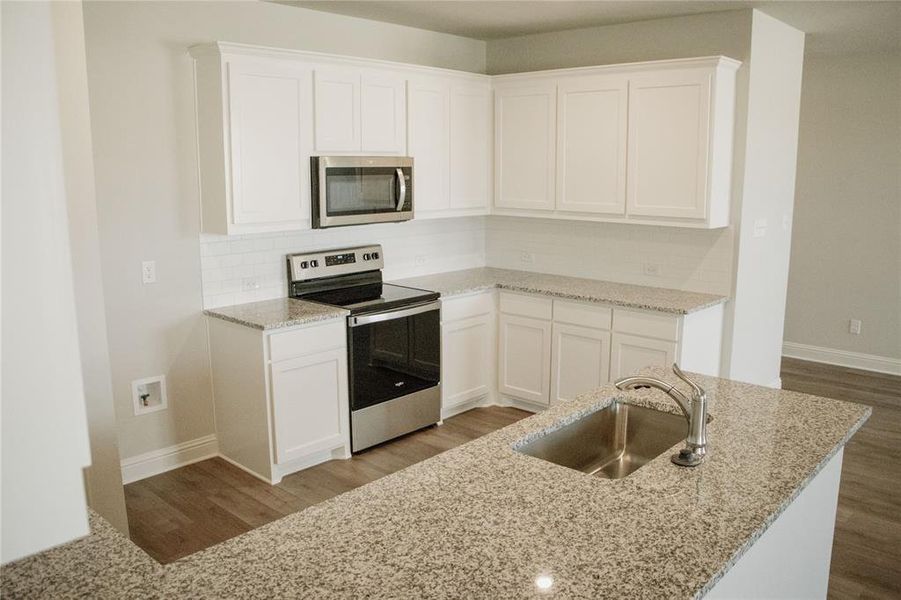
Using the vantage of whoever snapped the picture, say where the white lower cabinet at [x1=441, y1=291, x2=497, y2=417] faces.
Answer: facing the viewer and to the right of the viewer

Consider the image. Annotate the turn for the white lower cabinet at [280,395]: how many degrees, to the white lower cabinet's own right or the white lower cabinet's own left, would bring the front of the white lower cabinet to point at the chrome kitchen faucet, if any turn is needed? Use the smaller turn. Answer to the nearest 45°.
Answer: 0° — it already faces it

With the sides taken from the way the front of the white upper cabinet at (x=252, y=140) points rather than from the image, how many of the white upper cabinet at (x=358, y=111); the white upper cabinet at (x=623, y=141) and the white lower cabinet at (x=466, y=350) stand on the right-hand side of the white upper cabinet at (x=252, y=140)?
0

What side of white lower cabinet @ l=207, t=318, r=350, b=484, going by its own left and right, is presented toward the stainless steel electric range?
left

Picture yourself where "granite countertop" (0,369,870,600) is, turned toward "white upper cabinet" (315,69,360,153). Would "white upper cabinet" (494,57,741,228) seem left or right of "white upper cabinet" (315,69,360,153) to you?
right

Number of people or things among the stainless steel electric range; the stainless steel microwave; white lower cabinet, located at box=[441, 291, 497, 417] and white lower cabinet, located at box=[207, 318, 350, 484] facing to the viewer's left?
0

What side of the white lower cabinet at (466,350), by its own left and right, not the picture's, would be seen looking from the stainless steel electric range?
right

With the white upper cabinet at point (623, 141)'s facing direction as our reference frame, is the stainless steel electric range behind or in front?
in front

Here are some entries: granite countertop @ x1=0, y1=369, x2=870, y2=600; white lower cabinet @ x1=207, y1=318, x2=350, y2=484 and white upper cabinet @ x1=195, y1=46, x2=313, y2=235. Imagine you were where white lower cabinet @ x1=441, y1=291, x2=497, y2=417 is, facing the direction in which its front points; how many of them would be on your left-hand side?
0

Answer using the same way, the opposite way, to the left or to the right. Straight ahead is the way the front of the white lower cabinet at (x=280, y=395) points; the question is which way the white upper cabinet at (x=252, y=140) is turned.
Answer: the same way

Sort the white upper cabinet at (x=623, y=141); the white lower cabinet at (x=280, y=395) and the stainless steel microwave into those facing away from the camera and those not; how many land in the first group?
0

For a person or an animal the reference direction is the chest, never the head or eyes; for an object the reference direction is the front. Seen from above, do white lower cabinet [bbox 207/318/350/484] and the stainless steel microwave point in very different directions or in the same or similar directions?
same or similar directions

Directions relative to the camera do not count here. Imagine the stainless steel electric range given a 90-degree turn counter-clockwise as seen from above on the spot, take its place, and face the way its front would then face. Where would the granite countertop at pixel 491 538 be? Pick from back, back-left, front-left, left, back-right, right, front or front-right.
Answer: back-right

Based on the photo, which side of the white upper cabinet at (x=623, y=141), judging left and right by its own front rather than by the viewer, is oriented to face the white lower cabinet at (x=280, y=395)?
front

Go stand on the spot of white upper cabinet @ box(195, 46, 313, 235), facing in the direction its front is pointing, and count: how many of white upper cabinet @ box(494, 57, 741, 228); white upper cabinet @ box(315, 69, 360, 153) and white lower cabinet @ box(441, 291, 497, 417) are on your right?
0

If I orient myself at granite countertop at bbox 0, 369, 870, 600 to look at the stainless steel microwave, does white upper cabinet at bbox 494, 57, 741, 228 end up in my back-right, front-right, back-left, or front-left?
front-right

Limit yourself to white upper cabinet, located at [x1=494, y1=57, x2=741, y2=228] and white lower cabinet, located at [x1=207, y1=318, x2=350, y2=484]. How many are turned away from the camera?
0

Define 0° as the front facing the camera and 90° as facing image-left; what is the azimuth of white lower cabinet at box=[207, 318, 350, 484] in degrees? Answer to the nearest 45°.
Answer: approximately 315°

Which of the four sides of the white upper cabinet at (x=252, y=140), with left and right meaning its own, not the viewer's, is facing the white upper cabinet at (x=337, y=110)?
left

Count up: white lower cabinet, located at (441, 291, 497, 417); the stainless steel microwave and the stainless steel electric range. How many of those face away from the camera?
0

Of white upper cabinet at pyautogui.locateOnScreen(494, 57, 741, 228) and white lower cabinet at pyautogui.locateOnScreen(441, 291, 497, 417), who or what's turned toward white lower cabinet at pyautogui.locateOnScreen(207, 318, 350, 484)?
the white upper cabinet
